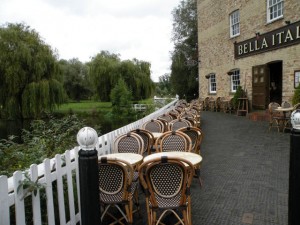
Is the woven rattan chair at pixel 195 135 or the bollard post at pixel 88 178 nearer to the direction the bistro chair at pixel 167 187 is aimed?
the woven rattan chair

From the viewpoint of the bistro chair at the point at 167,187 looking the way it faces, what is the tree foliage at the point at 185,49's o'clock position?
The tree foliage is roughly at 12 o'clock from the bistro chair.

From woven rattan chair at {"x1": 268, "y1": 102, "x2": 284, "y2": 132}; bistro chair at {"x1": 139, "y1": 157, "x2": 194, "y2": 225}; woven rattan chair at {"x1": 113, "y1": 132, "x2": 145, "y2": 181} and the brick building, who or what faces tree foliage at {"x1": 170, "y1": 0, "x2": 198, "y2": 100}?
the bistro chair

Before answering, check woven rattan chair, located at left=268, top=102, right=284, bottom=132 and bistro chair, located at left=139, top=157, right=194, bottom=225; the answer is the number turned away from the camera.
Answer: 1

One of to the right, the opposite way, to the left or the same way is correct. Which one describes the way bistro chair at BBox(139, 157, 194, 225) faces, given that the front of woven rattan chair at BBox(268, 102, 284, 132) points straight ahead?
the opposite way

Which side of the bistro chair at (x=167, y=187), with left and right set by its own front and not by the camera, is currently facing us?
back

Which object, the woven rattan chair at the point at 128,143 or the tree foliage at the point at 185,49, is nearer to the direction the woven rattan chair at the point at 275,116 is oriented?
the woven rattan chair

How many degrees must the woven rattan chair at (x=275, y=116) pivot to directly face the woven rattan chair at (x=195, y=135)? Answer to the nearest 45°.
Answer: approximately 45° to its right

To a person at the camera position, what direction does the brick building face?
facing the viewer and to the left of the viewer
